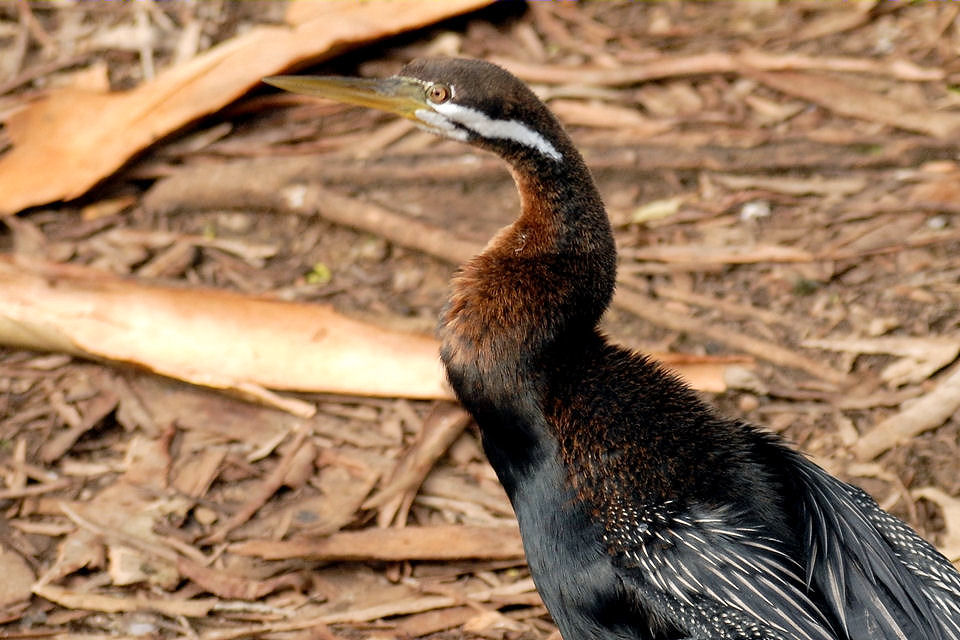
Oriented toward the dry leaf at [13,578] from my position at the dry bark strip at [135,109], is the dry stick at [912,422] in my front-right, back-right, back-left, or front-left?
front-left

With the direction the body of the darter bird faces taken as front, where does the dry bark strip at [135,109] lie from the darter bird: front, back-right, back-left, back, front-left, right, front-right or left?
front-right

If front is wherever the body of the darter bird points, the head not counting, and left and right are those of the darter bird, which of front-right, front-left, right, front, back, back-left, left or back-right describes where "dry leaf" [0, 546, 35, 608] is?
front

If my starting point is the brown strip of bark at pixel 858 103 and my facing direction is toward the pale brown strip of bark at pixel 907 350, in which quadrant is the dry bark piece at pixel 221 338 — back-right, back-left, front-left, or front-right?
front-right

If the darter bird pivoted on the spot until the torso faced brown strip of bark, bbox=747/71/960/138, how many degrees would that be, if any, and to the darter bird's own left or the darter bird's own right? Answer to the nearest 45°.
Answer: approximately 90° to the darter bird's own right

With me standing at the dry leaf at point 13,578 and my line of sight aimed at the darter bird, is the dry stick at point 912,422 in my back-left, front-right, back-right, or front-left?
front-left

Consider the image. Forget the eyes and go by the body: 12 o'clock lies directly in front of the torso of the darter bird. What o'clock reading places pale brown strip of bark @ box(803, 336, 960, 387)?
The pale brown strip of bark is roughly at 4 o'clock from the darter bird.

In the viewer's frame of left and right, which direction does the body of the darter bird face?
facing to the left of the viewer

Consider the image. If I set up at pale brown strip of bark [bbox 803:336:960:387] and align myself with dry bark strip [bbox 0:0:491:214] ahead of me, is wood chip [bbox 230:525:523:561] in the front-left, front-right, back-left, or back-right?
front-left

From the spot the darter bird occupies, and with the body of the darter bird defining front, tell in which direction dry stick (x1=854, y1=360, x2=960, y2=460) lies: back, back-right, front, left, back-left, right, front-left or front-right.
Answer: back-right

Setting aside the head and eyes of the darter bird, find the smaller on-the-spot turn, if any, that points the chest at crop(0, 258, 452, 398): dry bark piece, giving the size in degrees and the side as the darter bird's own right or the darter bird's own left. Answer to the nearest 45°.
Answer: approximately 45° to the darter bird's own right

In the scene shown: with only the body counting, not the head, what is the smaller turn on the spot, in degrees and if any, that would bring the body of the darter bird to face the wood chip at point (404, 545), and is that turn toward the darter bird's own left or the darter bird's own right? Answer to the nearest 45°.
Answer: approximately 45° to the darter bird's own right
